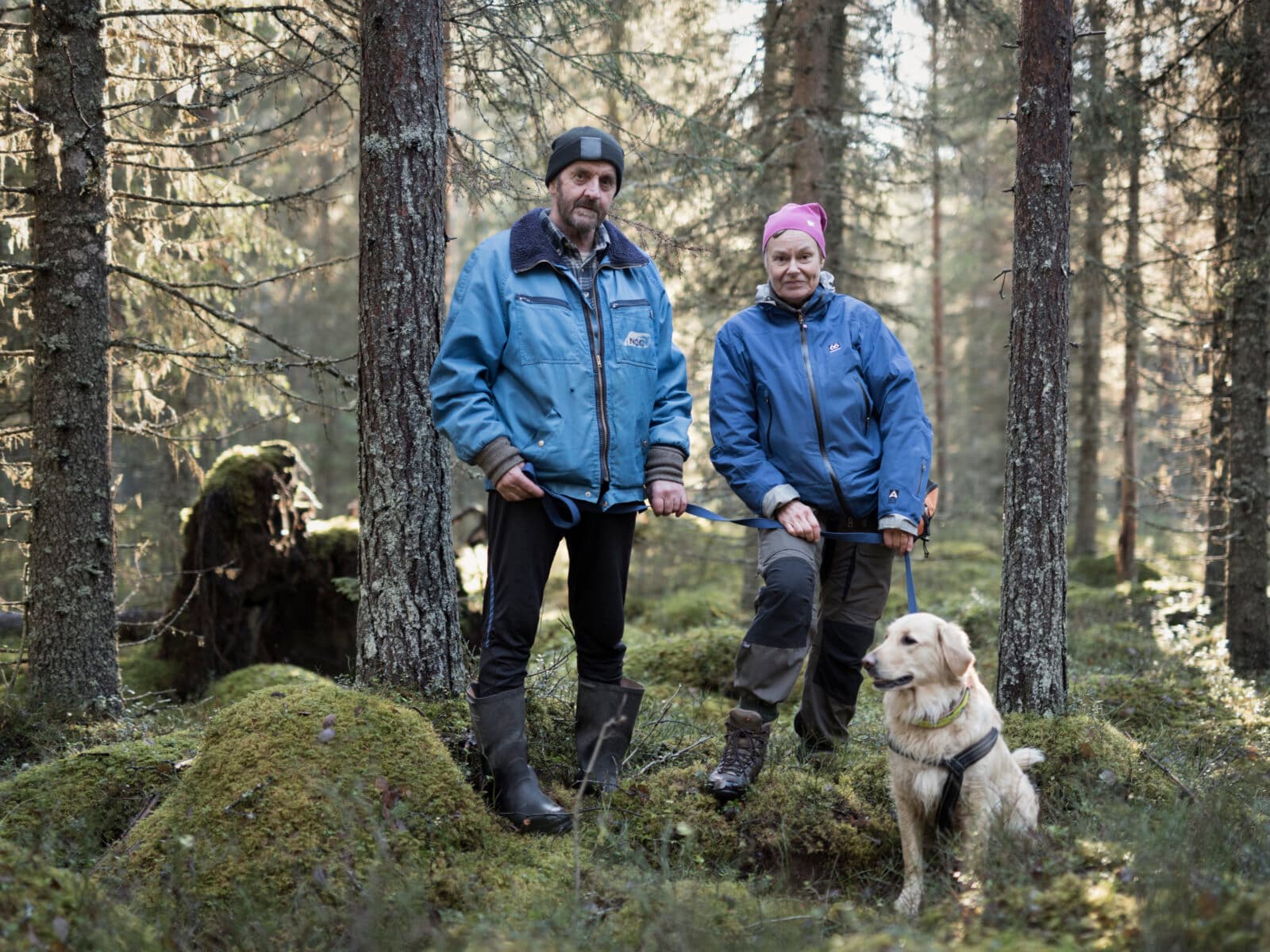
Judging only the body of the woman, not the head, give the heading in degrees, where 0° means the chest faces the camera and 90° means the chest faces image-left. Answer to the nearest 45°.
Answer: approximately 0°

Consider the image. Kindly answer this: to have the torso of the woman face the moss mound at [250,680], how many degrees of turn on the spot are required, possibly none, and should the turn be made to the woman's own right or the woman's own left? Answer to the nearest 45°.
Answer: approximately 135° to the woman's own right

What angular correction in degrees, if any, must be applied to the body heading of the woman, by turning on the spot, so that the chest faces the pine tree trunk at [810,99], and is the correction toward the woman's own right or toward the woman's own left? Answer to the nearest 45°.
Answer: approximately 180°

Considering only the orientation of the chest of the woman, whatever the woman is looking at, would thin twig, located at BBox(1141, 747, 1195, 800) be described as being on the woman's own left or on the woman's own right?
on the woman's own left

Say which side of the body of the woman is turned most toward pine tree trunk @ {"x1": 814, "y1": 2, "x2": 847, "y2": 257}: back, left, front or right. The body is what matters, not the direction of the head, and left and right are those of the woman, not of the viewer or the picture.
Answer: back

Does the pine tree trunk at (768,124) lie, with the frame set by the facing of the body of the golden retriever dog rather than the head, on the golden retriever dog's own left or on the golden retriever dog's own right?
on the golden retriever dog's own right

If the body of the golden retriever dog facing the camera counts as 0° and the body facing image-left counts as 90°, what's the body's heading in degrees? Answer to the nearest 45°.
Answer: approximately 45°

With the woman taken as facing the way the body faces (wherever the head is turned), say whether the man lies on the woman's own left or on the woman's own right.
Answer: on the woman's own right
